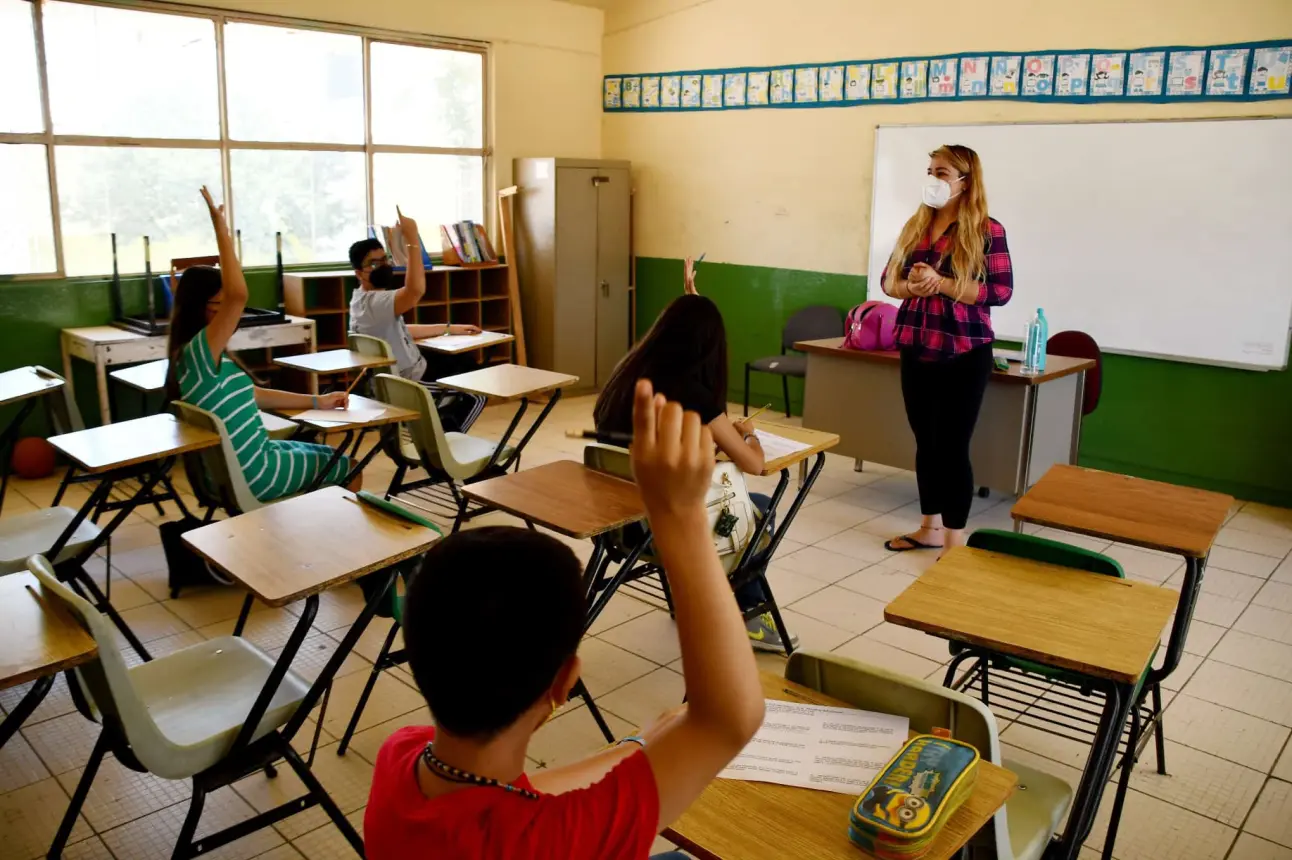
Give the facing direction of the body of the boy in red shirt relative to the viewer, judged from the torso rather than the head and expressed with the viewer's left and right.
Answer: facing away from the viewer and to the right of the viewer

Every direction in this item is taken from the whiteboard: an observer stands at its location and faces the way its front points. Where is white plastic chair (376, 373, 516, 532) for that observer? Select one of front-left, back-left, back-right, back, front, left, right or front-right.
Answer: front

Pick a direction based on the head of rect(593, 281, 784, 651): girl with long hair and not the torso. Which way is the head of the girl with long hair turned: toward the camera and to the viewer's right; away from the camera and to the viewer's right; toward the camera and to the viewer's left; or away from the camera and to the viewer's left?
away from the camera and to the viewer's right

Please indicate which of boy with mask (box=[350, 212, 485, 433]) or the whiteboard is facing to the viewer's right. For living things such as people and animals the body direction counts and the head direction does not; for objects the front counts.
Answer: the boy with mask

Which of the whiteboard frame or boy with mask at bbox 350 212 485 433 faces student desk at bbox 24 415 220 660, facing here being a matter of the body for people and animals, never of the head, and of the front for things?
the whiteboard frame

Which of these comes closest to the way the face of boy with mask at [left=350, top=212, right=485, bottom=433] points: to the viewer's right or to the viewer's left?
to the viewer's right

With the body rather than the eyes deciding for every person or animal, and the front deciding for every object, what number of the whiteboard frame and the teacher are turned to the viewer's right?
0

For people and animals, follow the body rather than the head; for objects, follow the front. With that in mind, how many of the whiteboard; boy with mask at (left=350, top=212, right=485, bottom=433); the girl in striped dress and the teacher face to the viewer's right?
2

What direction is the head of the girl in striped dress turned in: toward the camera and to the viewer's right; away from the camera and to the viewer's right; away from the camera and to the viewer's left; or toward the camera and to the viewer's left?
away from the camera and to the viewer's right

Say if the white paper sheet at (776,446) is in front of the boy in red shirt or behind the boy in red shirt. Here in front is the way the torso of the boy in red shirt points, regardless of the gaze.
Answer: in front

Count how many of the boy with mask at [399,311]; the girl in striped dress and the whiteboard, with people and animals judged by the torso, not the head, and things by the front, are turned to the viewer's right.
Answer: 2

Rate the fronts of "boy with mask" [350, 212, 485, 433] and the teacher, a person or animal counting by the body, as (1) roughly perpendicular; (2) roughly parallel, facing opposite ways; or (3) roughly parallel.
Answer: roughly parallel, facing opposite ways

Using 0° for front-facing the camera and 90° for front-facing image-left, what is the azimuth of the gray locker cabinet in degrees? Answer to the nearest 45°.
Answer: approximately 315°

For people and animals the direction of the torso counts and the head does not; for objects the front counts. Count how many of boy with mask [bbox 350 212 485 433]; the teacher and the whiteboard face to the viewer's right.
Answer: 1

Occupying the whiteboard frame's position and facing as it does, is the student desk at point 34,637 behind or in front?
in front
